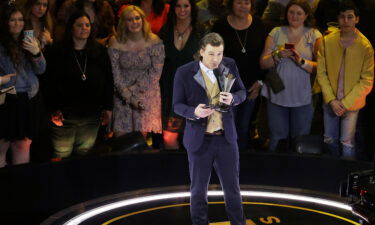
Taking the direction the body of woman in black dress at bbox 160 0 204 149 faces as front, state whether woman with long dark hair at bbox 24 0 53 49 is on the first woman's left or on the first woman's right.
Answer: on the first woman's right

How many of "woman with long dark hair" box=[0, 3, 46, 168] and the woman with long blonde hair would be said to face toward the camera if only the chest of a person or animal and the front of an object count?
2

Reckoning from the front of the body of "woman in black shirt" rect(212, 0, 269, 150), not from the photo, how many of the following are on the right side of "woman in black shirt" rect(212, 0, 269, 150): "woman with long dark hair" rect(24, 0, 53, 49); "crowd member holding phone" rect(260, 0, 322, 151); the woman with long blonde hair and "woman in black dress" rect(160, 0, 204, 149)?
3

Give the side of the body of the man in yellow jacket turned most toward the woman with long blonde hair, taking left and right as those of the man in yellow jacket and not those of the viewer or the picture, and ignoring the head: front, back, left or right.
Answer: right

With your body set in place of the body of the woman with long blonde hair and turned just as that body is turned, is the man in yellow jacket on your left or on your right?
on your left
